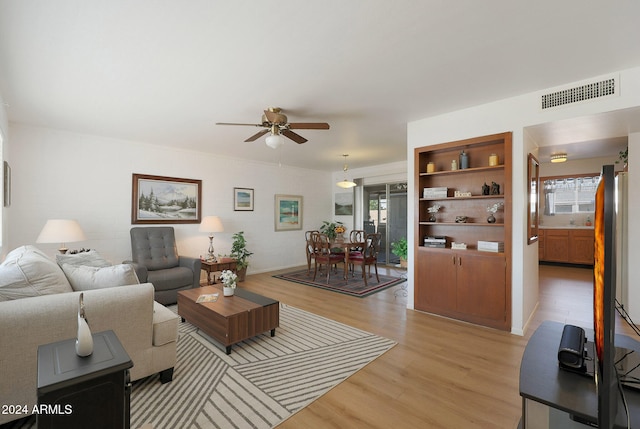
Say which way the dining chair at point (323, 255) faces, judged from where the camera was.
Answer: facing away from the viewer and to the right of the viewer

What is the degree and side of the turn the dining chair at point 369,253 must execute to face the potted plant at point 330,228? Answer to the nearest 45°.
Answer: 0° — it already faces it

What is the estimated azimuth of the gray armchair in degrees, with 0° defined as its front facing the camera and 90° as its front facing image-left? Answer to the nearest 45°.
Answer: approximately 315°

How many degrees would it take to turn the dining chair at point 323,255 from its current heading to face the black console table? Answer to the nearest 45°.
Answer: approximately 135° to its right

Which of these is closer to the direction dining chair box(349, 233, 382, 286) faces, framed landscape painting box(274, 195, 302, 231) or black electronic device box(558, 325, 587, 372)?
the framed landscape painting

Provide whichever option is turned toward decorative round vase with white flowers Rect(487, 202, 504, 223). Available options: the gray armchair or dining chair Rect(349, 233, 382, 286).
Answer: the gray armchair

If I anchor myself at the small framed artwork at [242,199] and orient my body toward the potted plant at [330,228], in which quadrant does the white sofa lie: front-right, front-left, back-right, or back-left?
back-right

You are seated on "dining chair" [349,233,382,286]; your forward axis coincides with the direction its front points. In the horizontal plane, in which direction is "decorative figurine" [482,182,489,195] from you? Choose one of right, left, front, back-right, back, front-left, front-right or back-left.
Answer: back

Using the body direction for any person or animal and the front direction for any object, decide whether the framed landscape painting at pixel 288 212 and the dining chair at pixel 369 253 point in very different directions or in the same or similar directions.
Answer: very different directions

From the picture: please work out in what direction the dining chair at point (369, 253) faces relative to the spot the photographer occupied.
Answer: facing away from the viewer and to the left of the viewer

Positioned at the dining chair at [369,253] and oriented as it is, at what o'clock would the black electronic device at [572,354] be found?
The black electronic device is roughly at 7 o'clock from the dining chair.

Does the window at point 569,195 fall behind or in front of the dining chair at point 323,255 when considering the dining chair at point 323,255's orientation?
in front

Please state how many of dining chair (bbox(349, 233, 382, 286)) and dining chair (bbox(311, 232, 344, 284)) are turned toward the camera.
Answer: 0
